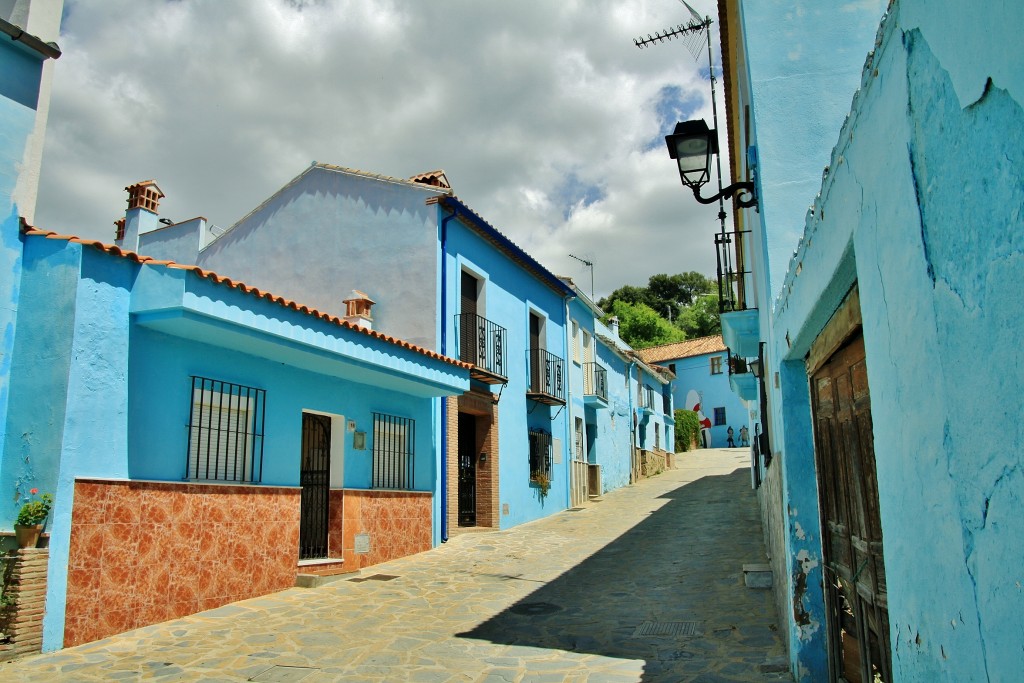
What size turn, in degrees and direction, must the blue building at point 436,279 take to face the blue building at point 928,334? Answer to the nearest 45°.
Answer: approximately 45° to its right

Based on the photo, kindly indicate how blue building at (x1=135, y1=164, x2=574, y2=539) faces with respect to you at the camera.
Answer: facing the viewer and to the right of the viewer

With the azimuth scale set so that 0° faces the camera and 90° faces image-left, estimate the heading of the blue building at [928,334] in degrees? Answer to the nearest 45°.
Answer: approximately 90°

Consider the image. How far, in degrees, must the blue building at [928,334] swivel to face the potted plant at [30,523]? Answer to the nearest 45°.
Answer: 0° — it already faces it

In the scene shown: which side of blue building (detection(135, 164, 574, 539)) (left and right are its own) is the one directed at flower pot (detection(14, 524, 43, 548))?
right

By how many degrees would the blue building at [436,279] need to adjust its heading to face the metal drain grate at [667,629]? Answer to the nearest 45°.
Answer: approximately 45° to its right

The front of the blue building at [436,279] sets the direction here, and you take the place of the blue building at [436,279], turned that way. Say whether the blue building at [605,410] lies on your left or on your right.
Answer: on your left

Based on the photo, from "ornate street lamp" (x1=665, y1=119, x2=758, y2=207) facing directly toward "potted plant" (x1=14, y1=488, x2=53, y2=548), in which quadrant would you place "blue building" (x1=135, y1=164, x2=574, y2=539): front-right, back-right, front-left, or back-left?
front-right

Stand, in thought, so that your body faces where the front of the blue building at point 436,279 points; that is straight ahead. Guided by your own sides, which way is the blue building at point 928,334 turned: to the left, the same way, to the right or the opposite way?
the opposite way

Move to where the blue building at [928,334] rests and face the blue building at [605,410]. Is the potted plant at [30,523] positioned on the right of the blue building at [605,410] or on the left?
left

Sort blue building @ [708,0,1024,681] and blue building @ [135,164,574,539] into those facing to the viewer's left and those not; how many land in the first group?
1

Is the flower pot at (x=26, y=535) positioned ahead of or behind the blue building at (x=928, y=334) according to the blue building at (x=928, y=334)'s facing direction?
ahead

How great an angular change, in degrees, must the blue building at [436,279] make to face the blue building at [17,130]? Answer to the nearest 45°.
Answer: approximately 90° to its right

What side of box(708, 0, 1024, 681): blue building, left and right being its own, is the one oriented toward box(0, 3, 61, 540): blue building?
front
